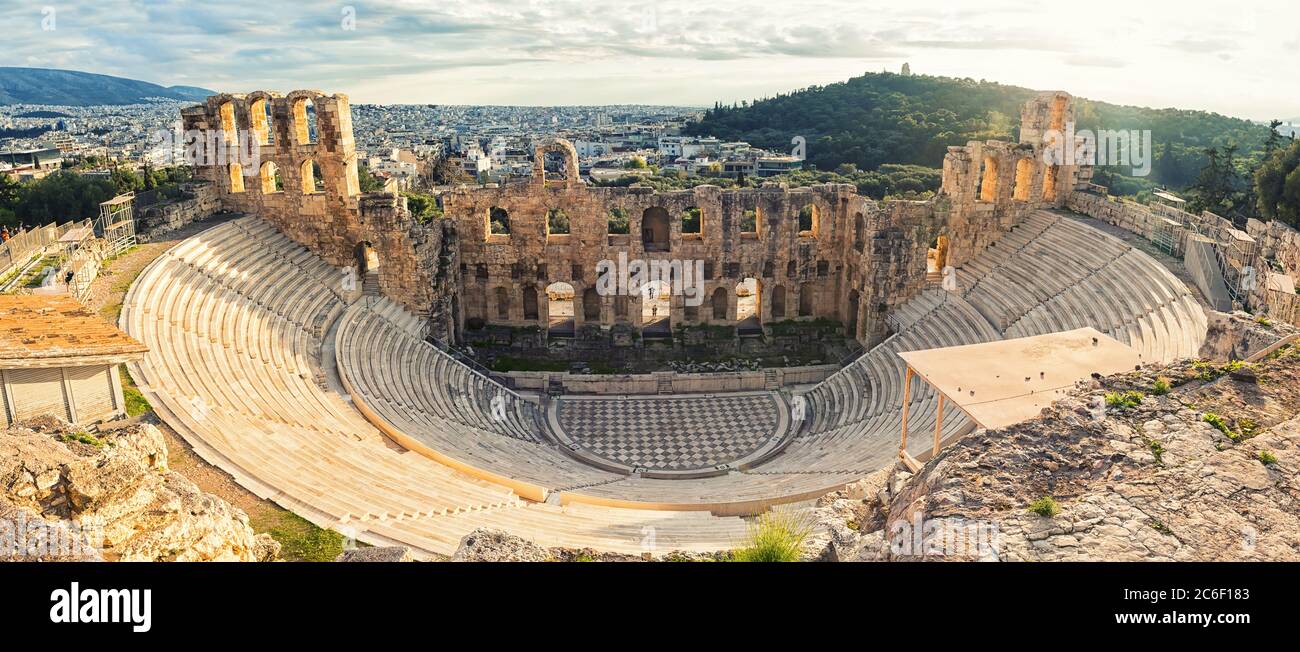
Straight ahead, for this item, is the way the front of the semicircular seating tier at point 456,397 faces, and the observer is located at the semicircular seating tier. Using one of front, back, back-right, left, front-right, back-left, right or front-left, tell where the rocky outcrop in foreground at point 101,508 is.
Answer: back

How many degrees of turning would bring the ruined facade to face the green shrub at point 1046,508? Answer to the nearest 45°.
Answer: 0° — it already faces it

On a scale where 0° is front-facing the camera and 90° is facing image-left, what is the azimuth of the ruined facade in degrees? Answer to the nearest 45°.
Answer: approximately 0°

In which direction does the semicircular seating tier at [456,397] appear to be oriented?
away from the camera

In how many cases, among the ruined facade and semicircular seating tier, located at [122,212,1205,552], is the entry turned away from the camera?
1

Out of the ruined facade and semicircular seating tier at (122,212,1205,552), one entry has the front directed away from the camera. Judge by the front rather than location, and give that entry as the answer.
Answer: the semicircular seating tier

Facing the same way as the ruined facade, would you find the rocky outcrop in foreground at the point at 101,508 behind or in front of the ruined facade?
in front

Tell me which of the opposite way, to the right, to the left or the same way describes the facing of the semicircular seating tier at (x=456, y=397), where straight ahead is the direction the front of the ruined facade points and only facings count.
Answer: the opposite way
